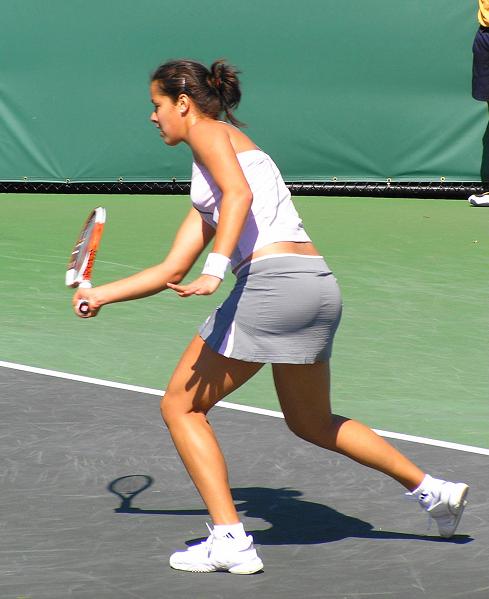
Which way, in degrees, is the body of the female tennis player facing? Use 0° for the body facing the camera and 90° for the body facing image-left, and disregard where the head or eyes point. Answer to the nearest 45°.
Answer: approximately 90°

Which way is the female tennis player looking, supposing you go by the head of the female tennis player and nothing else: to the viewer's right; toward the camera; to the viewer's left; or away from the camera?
to the viewer's left

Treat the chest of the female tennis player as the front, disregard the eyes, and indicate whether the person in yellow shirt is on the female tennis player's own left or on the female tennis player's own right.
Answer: on the female tennis player's own right
